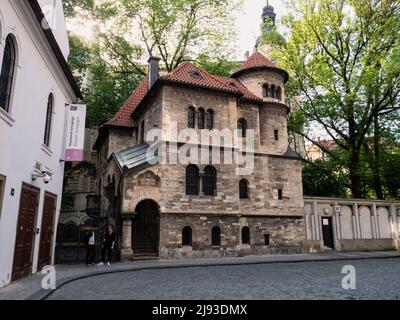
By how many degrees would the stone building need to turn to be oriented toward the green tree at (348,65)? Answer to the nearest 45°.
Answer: approximately 90° to its left

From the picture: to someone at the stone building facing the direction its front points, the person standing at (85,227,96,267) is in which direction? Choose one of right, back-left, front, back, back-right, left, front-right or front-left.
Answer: front-right

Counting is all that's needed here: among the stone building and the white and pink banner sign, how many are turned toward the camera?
2

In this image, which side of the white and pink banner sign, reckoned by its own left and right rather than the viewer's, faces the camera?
front

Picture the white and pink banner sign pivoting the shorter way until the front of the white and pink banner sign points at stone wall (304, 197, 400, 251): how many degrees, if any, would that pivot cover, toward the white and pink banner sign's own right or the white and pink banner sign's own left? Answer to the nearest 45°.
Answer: approximately 90° to the white and pink banner sign's own left
